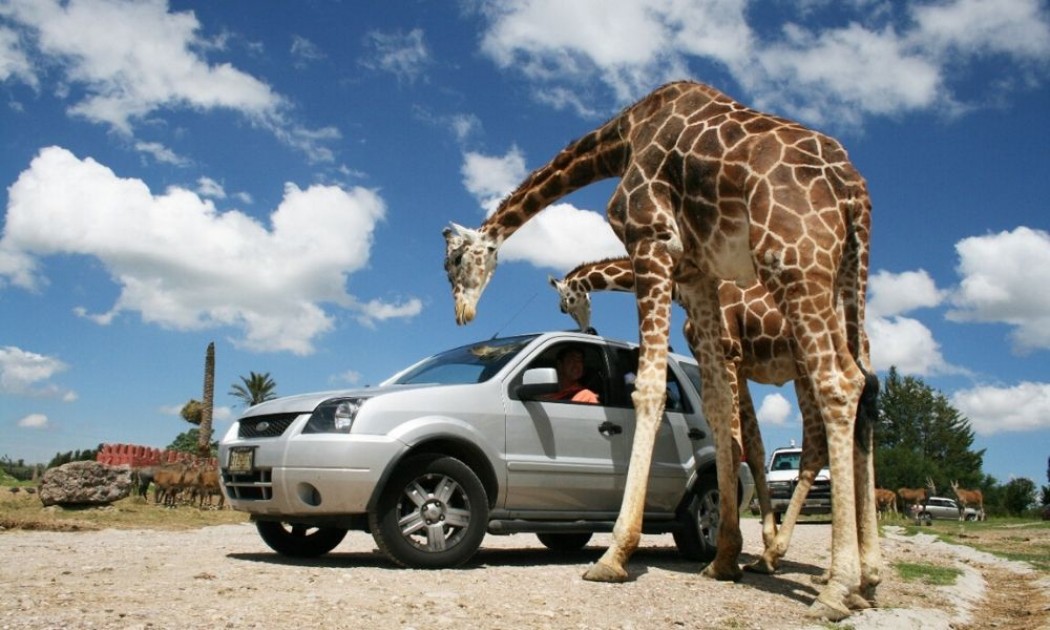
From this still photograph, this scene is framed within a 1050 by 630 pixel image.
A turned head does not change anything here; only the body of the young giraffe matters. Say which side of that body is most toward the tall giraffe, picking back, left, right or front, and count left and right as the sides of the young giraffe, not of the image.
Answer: left

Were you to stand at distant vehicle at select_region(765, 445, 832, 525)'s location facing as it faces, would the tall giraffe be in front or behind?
in front

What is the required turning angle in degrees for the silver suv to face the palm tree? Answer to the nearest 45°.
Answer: approximately 135° to its right

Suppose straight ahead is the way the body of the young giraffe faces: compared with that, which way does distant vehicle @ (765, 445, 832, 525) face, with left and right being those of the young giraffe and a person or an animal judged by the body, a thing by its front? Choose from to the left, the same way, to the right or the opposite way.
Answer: to the left

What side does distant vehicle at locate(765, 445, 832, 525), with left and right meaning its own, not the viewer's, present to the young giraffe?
front

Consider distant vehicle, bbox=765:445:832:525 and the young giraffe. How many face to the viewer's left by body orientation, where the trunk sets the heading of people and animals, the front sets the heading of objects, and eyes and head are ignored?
1

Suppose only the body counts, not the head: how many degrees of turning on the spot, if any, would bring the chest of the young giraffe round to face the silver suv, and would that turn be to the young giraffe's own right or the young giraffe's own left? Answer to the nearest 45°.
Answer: approximately 45° to the young giraffe's own left

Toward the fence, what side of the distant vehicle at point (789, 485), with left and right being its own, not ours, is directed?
right

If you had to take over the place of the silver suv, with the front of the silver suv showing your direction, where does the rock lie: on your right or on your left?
on your right

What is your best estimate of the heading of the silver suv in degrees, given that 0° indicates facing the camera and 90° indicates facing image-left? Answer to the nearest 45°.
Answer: approximately 45°

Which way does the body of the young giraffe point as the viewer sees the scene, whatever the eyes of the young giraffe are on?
to the viewer's left

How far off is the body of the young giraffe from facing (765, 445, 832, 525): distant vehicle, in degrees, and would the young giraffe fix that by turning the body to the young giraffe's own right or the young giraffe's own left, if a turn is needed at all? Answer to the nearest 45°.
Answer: approximately 90° to the young giraffe's own right
